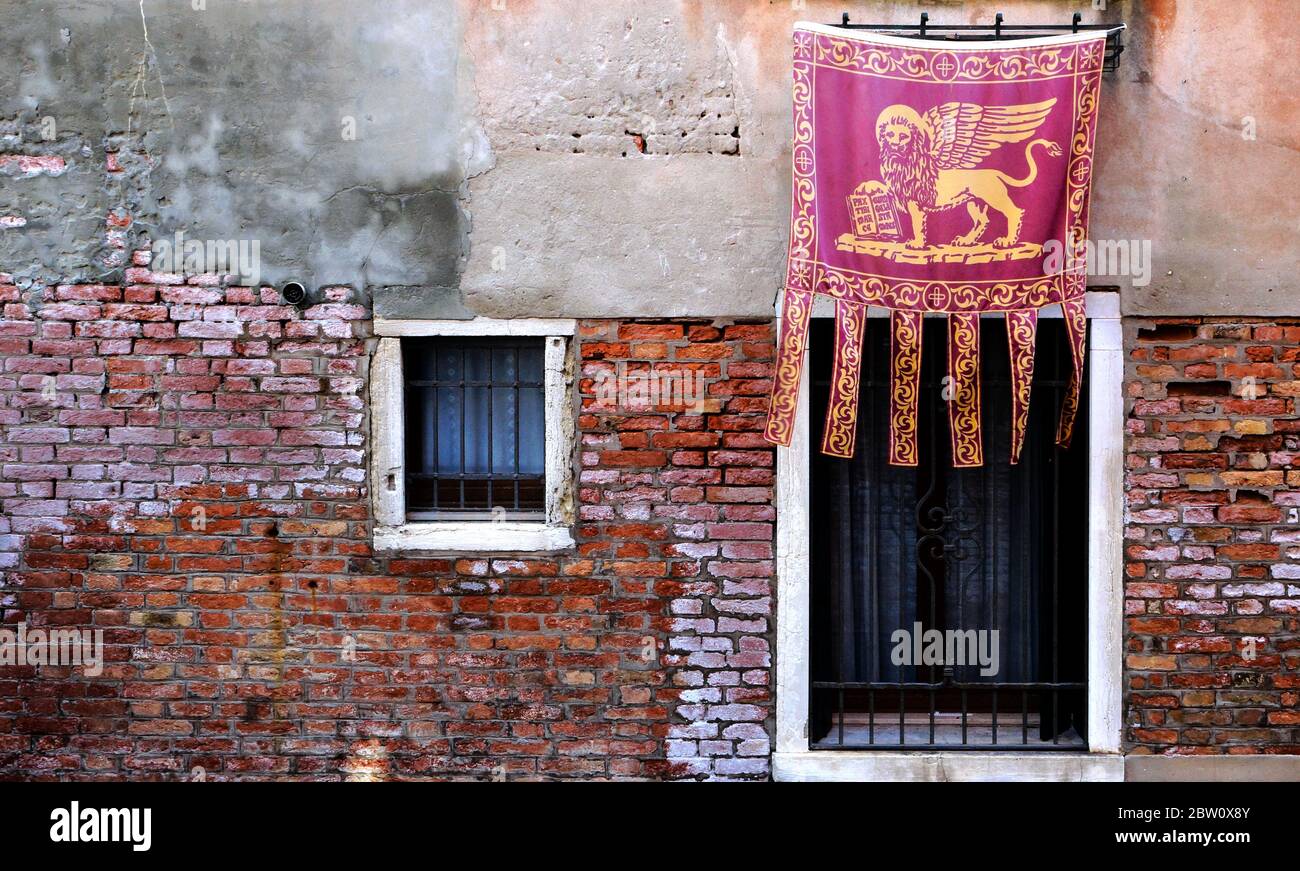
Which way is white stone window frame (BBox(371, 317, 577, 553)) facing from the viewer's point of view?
toward the camera

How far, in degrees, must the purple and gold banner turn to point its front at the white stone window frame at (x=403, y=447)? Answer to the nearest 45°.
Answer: approximately 90° to its right

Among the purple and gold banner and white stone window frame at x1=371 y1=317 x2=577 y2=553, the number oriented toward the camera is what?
2

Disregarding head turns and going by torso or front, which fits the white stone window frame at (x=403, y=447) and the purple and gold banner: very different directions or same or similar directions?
same or similar directions

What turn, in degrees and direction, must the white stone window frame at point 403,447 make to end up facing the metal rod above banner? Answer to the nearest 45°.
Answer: approximately 90° to its left

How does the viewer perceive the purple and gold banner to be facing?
facing the viewer

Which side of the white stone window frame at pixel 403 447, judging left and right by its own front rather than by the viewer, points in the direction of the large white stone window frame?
left
